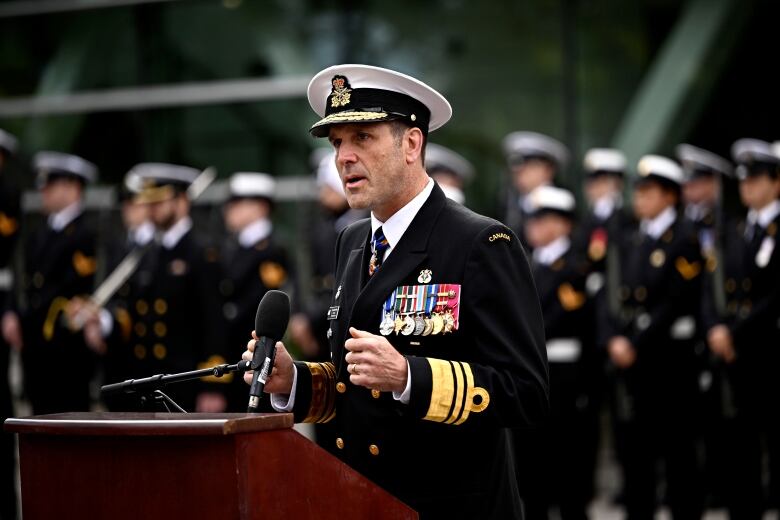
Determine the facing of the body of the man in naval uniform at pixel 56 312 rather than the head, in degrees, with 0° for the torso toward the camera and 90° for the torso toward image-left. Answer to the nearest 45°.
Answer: approximately 45°

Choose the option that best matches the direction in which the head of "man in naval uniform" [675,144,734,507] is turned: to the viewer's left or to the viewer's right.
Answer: to the viewer's left

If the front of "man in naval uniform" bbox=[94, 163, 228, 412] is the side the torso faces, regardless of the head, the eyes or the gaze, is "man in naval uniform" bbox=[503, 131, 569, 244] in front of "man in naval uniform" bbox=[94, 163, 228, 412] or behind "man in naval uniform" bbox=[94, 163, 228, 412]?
behind

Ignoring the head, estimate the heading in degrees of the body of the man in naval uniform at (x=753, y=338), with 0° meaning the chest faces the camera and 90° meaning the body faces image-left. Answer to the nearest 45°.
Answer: approximately 45°

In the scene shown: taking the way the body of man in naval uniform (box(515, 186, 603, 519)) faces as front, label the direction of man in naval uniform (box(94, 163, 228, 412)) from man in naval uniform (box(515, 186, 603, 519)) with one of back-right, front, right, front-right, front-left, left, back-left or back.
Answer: front-right

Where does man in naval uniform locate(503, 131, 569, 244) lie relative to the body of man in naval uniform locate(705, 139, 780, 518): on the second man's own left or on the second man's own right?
on the second man's own right

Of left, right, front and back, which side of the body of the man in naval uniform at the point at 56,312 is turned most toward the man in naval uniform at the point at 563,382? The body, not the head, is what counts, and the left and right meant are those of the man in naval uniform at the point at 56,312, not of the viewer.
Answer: left
